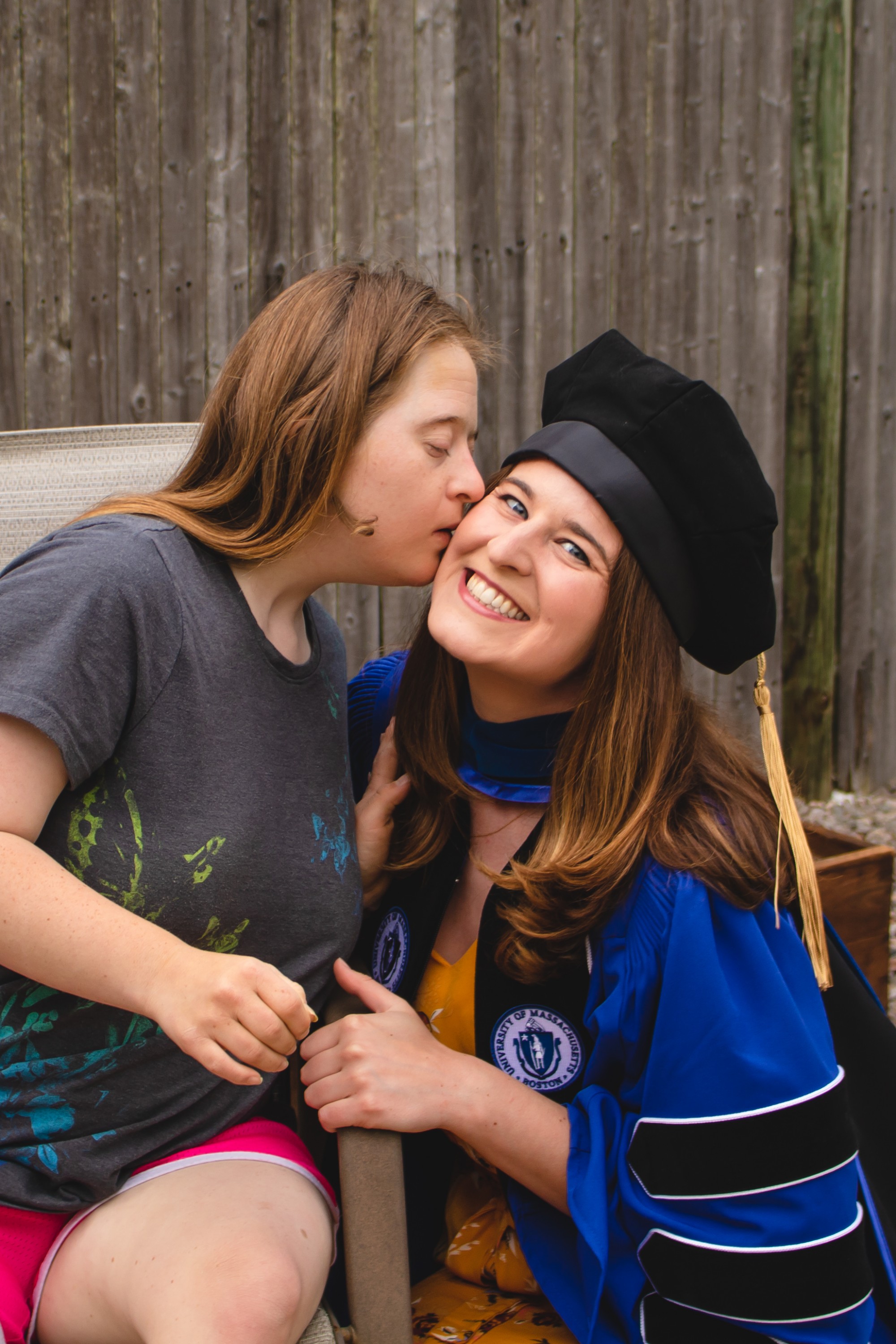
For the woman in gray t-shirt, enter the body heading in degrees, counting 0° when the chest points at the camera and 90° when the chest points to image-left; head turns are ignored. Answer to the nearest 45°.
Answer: approximately 315°

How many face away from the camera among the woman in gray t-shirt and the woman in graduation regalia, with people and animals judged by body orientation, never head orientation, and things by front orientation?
0

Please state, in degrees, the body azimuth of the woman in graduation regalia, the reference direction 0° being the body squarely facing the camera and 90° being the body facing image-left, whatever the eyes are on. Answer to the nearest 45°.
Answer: approximately 45°

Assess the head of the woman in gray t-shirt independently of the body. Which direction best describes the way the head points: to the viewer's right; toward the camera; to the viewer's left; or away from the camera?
to the viewer's right

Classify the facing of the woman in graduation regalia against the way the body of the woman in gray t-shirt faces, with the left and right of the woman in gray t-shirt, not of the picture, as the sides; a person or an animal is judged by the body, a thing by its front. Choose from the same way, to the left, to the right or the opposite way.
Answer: to the right
